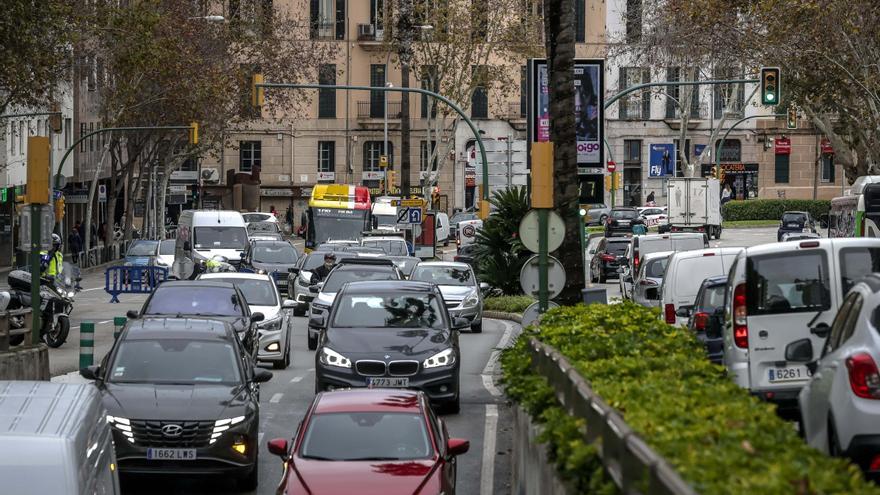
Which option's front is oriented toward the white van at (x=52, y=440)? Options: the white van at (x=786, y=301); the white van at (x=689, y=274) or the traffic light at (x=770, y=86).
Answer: the traffic light

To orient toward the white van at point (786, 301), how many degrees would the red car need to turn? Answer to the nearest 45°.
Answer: approximately 90° to its left

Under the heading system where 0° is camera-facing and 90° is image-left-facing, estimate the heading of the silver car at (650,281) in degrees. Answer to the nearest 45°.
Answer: approximately 225°

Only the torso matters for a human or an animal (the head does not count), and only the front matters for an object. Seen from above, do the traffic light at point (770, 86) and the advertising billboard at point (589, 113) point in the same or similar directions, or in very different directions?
same or similar directions

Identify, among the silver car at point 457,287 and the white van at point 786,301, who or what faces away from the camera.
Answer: the white van

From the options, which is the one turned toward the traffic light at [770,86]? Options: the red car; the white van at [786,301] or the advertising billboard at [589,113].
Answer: the white van

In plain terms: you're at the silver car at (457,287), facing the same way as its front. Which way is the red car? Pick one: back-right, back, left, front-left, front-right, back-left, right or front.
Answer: front

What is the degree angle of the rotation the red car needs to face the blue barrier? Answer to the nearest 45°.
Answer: approximately 180°

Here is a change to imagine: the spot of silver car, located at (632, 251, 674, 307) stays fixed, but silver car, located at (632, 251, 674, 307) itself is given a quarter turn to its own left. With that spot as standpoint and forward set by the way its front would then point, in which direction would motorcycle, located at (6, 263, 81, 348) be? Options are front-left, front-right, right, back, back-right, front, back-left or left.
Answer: front-left

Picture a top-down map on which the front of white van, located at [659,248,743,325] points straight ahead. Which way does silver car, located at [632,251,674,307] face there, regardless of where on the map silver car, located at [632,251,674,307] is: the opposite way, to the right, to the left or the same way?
the same way

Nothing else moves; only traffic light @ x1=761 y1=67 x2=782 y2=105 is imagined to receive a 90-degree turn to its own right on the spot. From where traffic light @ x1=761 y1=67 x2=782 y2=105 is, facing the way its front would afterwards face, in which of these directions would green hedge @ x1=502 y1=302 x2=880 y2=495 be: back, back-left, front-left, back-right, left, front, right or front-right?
left

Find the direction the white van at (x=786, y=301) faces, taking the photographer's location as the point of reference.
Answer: facing away from the viewer

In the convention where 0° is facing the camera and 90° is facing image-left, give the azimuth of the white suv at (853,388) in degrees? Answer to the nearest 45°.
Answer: approximately 135°

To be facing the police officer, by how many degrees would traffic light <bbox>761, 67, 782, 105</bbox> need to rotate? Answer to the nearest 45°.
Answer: approximately 45° to its right

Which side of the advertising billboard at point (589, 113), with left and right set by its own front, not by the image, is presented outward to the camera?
front

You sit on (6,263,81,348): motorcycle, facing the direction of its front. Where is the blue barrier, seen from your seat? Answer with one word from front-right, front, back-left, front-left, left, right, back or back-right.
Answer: back-left

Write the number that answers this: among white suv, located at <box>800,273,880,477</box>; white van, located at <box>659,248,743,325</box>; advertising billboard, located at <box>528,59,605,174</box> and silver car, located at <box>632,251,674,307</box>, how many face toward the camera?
1

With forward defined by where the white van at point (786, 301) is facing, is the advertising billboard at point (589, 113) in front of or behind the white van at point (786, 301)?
in front

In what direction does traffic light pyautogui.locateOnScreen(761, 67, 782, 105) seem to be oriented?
toward the camera
